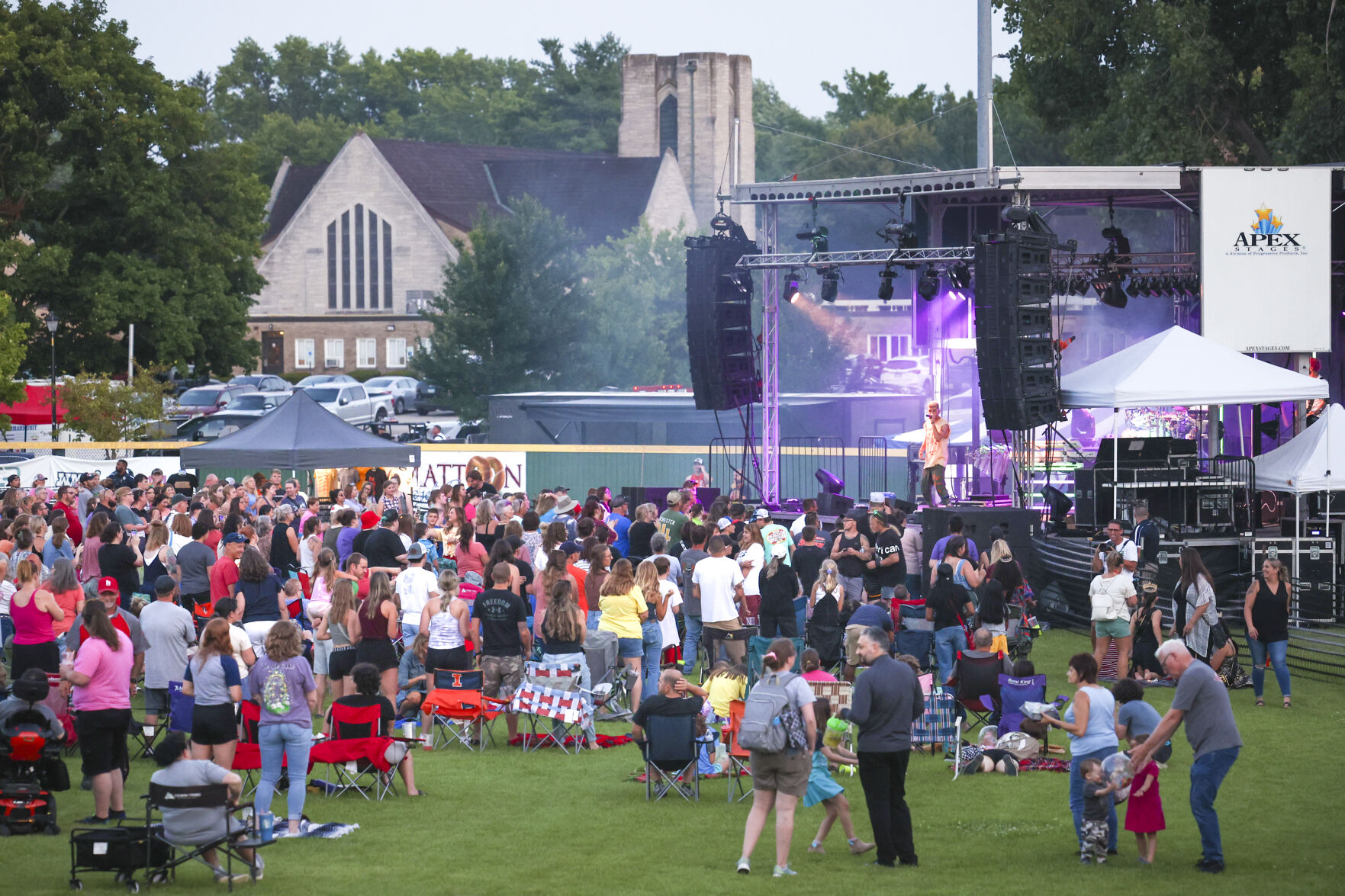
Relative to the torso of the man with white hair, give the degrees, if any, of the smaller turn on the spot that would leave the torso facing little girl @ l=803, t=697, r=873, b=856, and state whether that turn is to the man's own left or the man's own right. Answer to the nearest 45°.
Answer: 0° — they already face them

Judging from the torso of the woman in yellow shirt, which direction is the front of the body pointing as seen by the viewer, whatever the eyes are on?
away from the camera

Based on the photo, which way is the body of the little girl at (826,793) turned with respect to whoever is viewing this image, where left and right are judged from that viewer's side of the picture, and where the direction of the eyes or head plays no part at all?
facing to the right of the viewer

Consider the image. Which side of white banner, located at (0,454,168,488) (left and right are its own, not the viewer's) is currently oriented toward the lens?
front

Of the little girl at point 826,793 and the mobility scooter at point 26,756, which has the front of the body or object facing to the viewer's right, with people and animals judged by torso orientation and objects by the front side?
the little girl

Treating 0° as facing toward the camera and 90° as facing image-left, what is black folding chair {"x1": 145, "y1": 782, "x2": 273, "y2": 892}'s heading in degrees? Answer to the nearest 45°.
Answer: approximately 225°

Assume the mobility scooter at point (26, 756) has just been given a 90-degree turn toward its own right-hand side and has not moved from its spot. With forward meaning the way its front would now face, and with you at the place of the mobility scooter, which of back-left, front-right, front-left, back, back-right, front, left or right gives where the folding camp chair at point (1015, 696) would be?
front

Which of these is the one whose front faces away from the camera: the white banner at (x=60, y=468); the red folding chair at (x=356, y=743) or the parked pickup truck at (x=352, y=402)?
the red folding chair

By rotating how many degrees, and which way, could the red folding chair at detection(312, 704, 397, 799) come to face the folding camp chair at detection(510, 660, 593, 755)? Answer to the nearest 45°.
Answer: approximately 45° to its right

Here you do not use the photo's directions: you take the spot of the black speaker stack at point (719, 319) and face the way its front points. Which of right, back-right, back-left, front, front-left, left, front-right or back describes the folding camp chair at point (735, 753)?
front-left

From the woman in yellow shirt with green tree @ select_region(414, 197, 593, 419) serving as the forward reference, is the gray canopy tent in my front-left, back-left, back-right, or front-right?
front-left

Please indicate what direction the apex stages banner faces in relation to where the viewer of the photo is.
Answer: facing the viewer

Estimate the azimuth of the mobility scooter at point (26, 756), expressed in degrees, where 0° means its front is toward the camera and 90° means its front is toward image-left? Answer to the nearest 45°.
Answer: approximately 180°

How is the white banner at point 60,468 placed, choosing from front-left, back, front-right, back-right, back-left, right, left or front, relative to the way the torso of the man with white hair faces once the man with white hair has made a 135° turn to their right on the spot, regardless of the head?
left

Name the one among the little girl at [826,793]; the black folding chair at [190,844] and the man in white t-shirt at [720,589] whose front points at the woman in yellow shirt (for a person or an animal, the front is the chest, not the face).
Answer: the black folding chair

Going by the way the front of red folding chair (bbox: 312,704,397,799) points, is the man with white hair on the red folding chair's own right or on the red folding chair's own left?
on the red folding chair's own right

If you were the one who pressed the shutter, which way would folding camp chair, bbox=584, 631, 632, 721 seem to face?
facing away from the viewer and to the right of the viewer

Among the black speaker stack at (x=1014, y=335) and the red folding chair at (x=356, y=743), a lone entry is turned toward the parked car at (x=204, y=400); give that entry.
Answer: the red folding chair

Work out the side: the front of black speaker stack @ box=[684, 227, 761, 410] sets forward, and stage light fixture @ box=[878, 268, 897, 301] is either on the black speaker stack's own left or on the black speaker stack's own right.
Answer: on the black speaker stack's own left

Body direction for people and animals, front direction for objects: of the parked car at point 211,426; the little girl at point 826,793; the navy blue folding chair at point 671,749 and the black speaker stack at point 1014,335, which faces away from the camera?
the navy blue folding chair
